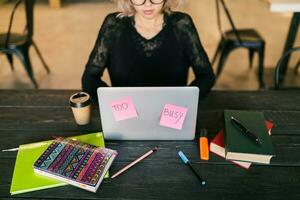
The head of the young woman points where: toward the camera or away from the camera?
toward the camera

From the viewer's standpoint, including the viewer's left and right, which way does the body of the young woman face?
facing the viewer

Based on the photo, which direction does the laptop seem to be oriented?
away from the camera

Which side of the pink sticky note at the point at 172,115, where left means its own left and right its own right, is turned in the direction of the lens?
front

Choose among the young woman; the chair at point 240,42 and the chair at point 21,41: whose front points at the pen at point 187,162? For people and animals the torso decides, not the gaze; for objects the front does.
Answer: the young woman

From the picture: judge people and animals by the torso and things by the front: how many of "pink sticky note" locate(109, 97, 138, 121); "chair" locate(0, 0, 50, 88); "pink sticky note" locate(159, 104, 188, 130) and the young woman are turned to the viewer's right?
0

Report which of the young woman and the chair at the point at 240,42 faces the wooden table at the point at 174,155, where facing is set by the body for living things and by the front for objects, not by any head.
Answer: the young woman
